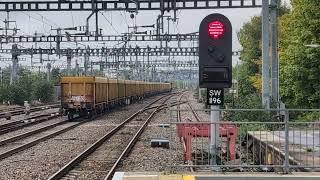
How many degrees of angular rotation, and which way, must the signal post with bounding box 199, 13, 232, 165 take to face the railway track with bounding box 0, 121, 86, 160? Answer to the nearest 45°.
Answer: approximately 135° to its right

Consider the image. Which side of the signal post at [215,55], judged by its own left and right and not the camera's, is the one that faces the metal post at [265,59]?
back

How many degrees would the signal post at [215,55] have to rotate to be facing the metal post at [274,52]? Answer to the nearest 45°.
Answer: approximately 180°

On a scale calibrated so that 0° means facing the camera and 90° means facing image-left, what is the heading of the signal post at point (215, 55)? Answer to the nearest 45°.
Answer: approximately 0°
